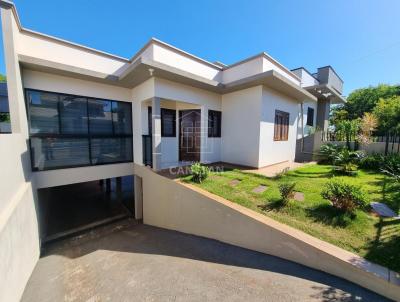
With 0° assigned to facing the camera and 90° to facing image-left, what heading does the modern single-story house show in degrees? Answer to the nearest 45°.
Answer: approximately 315°

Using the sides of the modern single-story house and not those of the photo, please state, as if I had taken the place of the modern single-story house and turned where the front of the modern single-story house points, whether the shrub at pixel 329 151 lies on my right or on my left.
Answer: on my left

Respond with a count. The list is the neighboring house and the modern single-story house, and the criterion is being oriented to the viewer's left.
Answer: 0

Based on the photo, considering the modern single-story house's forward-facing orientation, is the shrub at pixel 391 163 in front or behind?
in front

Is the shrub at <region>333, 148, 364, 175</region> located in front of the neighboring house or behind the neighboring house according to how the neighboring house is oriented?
in front

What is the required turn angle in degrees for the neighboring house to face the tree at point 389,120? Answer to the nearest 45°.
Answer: approximately 45° to its left

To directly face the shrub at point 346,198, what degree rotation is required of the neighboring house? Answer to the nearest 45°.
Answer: approximately 45° to its right

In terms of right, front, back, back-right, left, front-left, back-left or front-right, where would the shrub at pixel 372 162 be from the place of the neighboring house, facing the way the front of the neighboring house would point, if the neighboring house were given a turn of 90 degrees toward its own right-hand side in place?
left

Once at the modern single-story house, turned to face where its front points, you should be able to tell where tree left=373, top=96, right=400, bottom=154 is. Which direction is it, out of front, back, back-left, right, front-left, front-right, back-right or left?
front-left
